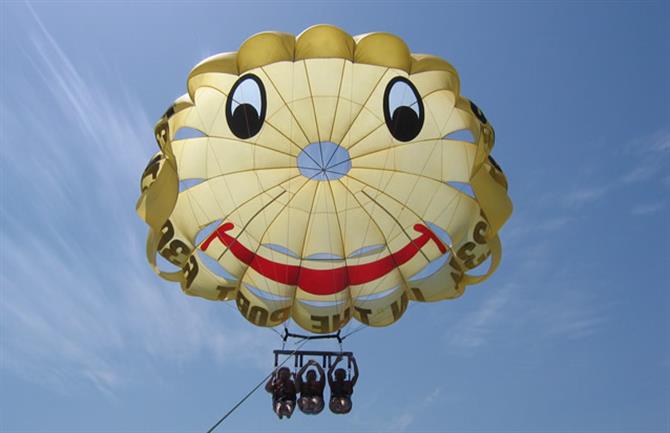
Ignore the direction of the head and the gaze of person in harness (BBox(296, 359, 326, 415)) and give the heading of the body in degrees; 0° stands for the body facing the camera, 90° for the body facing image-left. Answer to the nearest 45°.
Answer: approximately 0°

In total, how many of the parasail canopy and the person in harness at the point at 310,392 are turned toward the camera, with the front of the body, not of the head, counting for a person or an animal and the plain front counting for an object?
2

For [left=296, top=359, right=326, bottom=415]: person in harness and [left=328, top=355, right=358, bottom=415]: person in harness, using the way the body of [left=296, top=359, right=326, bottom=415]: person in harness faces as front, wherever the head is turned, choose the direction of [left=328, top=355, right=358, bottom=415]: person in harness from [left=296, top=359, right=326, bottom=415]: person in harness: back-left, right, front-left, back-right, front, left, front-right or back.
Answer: left

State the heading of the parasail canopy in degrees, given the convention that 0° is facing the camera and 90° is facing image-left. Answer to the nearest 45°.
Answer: approximately 0°

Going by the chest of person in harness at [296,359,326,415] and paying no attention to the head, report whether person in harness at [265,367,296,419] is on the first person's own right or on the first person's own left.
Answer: on the first person's own right
